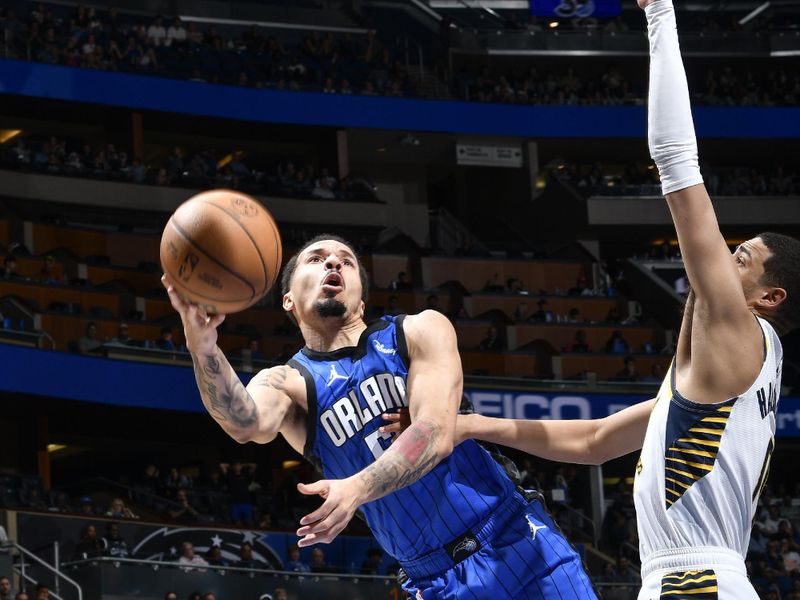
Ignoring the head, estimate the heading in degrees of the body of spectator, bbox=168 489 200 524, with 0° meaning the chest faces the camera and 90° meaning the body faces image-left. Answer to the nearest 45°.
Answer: approximately 0°

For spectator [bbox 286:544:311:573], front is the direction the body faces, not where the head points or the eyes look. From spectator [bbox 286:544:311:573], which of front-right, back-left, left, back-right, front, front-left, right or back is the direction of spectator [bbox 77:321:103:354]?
back-right

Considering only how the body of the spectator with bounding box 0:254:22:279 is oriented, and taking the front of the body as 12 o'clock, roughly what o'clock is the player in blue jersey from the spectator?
The player in blue jersey is roughly at 12 o'clock from the spectator.

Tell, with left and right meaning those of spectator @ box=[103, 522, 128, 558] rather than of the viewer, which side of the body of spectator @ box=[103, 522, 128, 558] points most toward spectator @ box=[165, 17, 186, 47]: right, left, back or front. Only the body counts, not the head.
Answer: back

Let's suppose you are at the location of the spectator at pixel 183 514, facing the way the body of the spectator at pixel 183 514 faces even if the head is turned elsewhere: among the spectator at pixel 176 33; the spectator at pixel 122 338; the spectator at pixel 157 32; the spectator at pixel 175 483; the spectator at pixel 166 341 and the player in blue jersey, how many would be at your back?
5

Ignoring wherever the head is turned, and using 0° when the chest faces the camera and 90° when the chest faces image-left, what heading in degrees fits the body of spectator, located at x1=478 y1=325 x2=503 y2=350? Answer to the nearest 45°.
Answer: approximately 0°

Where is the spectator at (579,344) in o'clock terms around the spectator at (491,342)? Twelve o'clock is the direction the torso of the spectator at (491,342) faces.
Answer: the spectator at (579,344) is roughly at 8 o'clock from the spectator at (491,342).

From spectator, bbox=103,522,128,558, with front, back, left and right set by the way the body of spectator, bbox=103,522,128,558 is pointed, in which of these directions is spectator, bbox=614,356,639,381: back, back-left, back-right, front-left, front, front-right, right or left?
back-left
